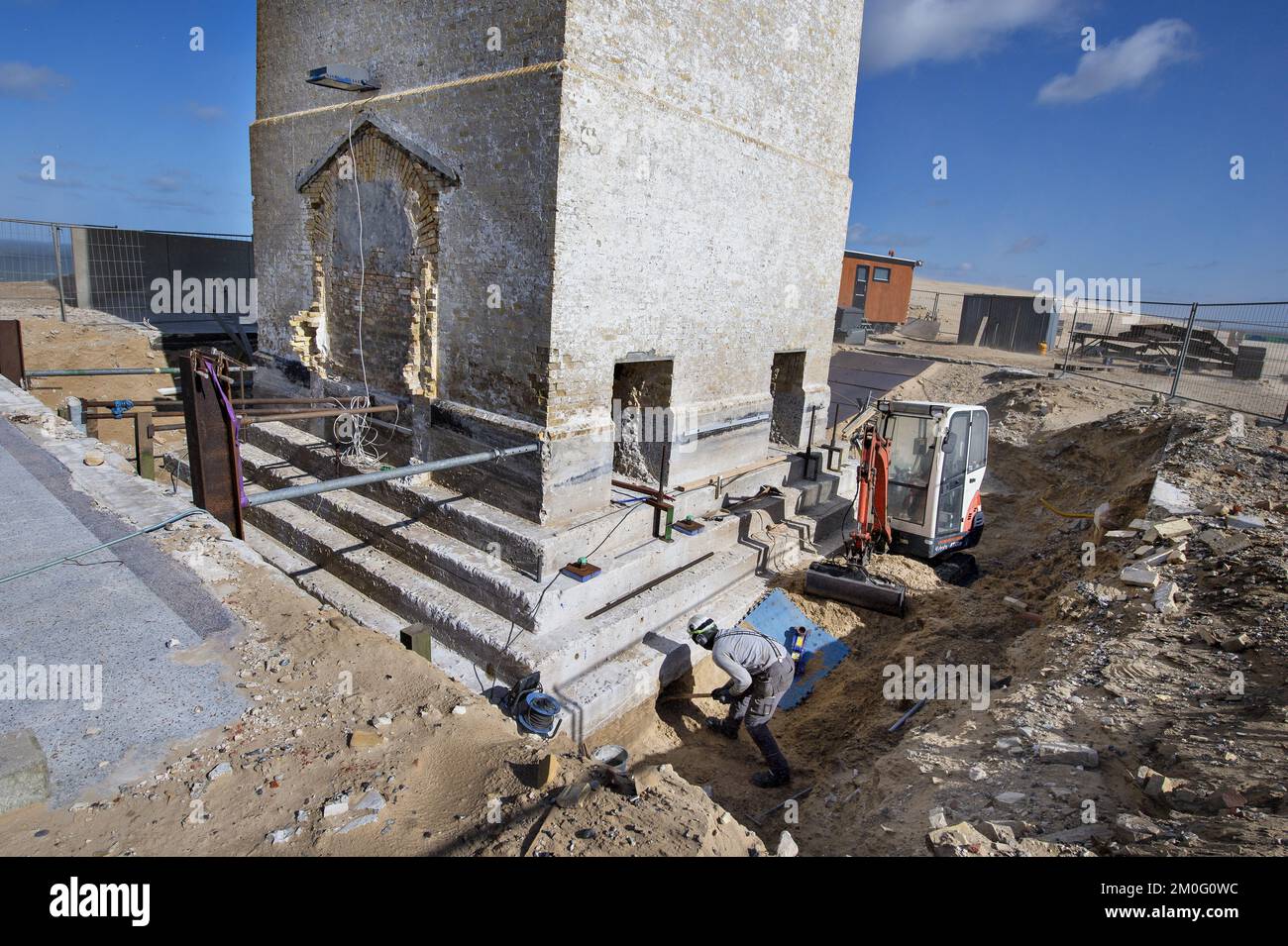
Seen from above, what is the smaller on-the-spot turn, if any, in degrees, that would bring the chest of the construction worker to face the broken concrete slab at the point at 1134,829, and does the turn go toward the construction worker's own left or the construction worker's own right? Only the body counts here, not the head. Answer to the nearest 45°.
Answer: approximately 135° to the construction worker's own left

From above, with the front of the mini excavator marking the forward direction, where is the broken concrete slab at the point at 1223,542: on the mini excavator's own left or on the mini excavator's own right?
on the mini excavator's own left

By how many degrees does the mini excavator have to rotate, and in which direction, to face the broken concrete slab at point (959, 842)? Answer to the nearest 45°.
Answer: approximately 45° to its left

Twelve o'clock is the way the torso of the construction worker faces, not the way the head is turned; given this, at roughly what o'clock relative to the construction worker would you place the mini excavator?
The mini excavator is roughly at 4 o'clock from the construction worker.

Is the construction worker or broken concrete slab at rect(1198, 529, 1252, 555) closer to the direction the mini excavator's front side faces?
the construction worker

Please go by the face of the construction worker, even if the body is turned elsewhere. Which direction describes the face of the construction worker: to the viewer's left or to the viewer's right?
to the viewer's left

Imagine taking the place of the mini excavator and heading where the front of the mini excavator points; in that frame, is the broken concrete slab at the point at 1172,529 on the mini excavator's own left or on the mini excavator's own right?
on the mini excavator's own left

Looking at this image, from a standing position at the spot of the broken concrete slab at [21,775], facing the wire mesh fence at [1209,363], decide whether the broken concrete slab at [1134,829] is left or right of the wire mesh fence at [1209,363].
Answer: right

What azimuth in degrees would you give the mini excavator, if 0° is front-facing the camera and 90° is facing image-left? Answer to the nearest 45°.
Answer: approximately 45°

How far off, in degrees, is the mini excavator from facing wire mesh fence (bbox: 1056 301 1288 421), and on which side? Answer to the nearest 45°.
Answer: approximately 180°

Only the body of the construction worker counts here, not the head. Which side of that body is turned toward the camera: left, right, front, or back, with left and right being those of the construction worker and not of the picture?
left
